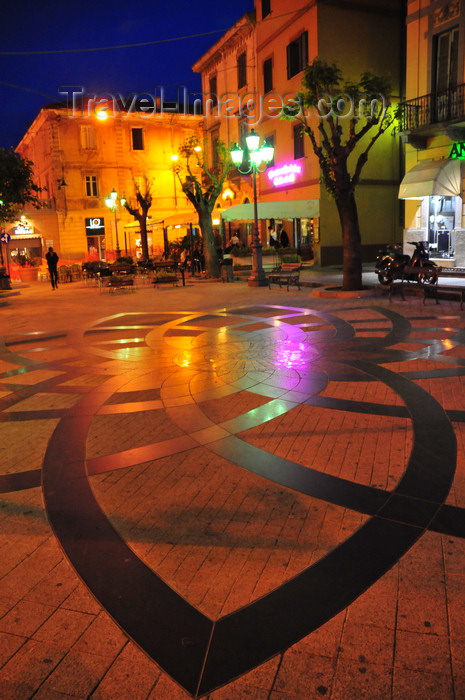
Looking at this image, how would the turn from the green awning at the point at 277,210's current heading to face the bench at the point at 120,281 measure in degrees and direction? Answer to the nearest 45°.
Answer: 0° — it already faces it

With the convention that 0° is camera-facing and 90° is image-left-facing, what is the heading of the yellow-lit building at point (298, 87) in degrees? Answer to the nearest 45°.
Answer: approximately 45°

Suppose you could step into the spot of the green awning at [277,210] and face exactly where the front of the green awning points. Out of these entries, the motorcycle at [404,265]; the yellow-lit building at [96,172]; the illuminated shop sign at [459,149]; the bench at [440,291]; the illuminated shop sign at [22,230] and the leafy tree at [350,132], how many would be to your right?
2

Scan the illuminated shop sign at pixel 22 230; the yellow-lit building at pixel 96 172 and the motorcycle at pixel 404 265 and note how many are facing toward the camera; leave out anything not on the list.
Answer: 2

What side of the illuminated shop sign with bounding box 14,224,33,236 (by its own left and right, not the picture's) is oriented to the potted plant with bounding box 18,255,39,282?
front

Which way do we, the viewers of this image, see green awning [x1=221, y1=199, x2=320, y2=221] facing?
facing the viewer and to the left of the viewer

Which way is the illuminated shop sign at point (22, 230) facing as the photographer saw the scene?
facing the viewer

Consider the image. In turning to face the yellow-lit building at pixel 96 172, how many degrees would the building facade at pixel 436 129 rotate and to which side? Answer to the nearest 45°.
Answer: approximately 90° to its right

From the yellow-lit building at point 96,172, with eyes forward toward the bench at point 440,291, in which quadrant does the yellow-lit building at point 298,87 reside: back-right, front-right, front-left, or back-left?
front-left

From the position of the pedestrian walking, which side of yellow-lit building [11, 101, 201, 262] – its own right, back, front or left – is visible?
front

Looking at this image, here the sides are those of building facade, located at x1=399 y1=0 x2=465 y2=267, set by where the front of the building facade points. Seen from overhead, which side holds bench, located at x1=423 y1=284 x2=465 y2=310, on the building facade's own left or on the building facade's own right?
on the building facade's own left
